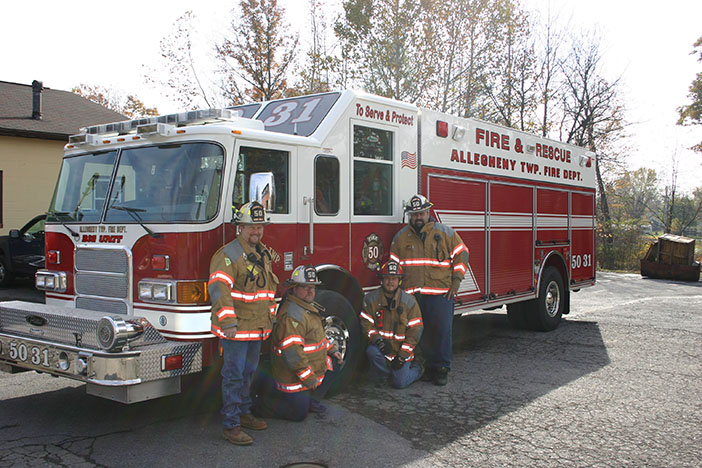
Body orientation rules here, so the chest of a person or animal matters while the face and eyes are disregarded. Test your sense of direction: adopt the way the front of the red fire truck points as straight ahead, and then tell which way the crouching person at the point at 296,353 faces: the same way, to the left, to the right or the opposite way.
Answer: to the left

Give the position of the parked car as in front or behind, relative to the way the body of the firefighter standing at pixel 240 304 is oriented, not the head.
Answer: behind

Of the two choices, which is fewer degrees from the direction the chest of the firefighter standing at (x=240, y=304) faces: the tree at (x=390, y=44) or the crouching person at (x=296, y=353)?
the crouching person

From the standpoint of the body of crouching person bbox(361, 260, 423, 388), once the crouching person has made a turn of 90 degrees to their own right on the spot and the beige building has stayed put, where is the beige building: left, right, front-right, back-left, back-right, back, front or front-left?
front-right

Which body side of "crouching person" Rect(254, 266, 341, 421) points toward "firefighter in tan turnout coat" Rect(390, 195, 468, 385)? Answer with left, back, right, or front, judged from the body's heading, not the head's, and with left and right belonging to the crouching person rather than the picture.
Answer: left

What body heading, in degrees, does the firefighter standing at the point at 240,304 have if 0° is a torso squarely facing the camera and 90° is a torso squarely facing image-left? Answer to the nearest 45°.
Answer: approximately 315°

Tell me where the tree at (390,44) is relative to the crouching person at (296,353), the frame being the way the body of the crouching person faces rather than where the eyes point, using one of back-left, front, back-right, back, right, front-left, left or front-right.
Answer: back-left
